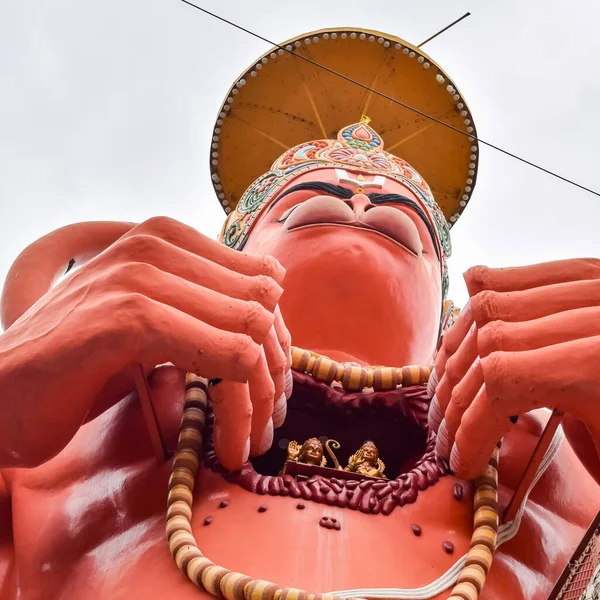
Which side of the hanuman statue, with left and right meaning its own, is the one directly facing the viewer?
front
